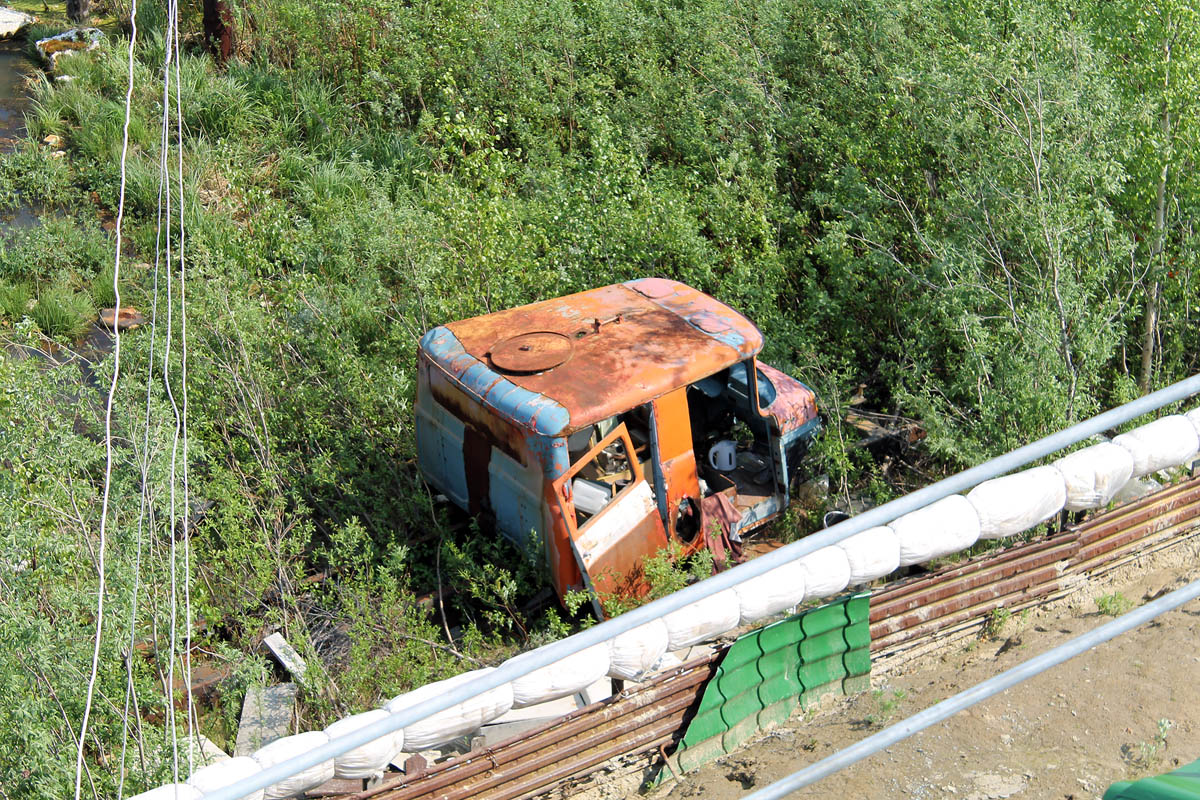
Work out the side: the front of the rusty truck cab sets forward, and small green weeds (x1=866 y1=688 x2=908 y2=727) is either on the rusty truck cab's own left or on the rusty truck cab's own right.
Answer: on the rusty truck cab's own right

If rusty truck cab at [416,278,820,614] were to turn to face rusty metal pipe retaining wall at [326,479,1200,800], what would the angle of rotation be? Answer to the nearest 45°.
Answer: approximately 90° to its right

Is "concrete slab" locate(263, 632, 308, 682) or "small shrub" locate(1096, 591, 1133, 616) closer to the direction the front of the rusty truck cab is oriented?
the small shrub

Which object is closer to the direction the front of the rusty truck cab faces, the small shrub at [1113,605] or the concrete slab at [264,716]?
the small shrub

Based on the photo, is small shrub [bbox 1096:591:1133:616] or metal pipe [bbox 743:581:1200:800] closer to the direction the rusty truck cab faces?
the small shrub

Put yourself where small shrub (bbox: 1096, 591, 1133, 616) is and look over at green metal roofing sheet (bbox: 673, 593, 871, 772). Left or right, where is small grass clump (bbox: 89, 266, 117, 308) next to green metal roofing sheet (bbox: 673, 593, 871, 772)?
right

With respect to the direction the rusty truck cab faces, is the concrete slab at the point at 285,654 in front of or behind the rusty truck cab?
behind

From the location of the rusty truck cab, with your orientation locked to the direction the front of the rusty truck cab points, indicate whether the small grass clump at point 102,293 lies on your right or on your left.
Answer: on your left

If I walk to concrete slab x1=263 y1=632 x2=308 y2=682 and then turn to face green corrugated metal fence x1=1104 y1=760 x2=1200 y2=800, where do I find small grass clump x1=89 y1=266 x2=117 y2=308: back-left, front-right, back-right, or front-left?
back-left

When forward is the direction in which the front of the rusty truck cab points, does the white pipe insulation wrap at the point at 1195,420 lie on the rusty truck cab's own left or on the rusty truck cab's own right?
on the rusty truck cab's own right

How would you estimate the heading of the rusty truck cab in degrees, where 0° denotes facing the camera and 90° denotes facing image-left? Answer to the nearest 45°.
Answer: approximately 225°

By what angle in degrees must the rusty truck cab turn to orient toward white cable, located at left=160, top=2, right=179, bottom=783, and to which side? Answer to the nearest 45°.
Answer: approximately 180°

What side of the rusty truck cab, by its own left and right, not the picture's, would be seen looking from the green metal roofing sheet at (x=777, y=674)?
right
